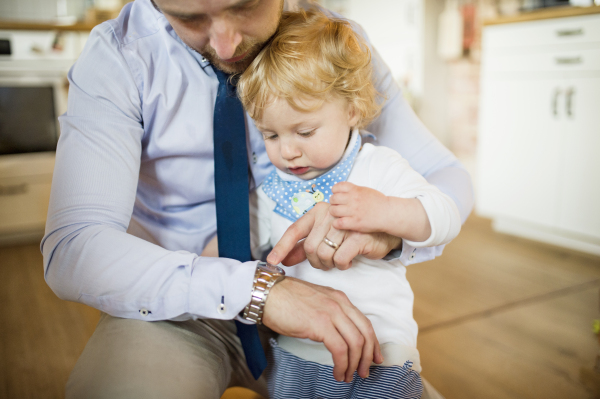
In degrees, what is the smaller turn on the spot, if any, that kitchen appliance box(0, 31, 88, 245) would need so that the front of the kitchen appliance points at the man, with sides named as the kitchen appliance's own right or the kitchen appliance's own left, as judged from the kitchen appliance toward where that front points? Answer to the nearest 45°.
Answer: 0° — it already faces them

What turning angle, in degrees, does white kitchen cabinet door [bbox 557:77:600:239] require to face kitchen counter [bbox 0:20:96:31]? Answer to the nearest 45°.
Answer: approximately 45° to its right

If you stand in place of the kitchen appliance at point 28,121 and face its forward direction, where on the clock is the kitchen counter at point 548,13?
The kitchen counter is roughly at 10 o'clock from the kitchen appliance.

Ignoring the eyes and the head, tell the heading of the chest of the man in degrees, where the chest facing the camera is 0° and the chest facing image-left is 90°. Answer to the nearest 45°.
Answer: approximately 0°

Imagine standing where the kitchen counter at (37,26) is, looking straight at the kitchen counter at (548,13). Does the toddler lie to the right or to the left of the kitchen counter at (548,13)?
right

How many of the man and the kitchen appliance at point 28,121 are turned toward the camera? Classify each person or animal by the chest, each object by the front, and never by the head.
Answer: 2

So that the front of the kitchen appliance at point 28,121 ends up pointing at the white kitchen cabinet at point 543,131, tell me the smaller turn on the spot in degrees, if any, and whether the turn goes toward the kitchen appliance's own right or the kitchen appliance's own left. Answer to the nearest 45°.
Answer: approximately 45° to the kitchen appliance's own left
